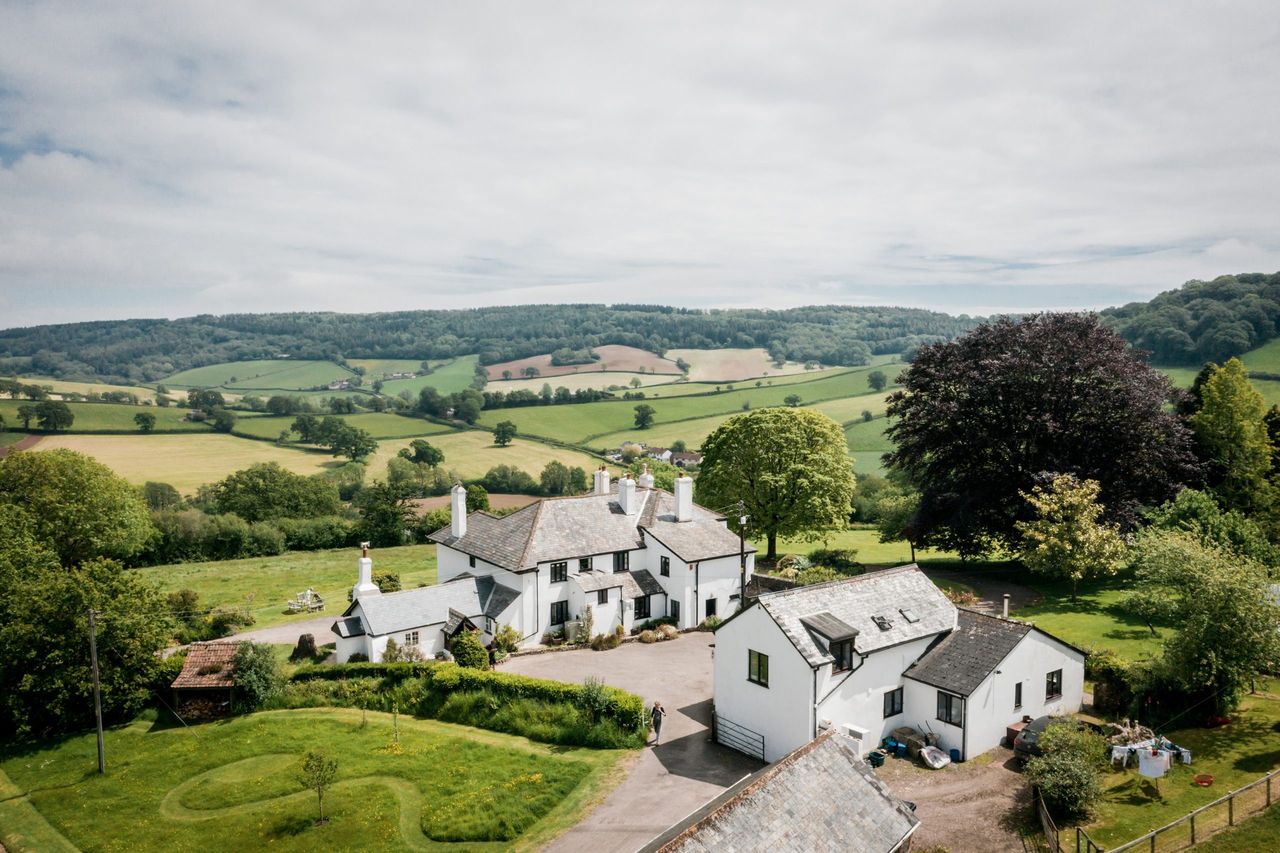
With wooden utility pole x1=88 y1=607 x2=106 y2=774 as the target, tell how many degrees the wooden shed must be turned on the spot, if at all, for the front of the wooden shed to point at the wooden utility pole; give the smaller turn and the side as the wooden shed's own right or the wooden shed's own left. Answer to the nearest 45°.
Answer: approximately 45° to the wooden shed's own right

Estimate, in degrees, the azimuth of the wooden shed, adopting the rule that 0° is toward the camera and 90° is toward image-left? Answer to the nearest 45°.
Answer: approximately 0°

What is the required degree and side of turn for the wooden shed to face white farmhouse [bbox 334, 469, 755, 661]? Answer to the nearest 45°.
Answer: approximately 90° to its left

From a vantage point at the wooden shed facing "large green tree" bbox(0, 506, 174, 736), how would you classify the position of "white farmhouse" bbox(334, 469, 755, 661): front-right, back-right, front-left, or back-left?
back-right

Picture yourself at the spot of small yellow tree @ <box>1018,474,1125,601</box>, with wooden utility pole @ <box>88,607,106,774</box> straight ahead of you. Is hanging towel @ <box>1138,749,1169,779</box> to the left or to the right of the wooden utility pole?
left

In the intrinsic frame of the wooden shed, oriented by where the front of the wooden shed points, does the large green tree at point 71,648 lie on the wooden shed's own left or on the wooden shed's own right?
on the wooden shed's own right

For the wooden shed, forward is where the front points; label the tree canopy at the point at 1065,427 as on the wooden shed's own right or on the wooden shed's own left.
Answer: on the wooden shed's own left

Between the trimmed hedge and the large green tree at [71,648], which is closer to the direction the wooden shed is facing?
the trimmed hedge

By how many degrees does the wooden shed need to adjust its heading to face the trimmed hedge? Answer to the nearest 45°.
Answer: approximately 45° to its left
